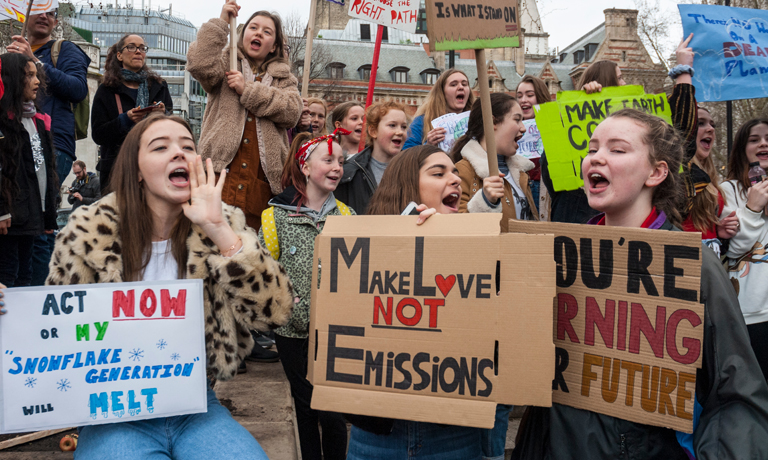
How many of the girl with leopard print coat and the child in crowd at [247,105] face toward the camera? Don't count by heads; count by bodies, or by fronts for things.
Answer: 2

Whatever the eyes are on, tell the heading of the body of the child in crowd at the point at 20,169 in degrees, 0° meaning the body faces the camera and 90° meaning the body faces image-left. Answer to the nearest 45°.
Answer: approximately 315°

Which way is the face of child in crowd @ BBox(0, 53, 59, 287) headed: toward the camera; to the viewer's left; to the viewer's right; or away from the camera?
to the viewer's right

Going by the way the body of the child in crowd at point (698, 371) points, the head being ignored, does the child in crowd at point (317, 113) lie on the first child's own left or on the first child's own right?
on the first child's own right

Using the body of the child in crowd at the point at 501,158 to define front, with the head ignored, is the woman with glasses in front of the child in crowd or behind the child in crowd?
behind

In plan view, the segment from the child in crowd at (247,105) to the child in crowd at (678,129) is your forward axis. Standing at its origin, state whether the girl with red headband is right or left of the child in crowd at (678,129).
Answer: right

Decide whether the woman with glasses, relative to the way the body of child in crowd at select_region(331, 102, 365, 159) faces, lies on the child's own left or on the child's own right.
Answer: on the child's own right
